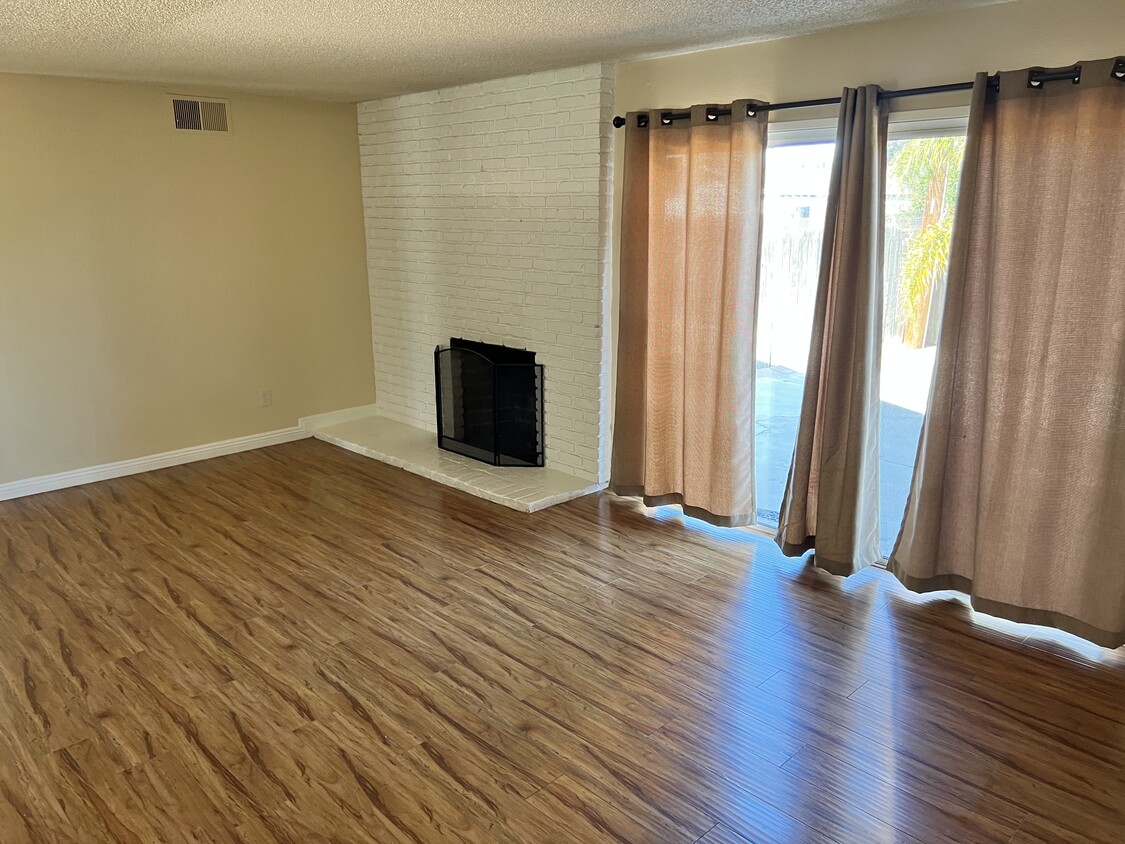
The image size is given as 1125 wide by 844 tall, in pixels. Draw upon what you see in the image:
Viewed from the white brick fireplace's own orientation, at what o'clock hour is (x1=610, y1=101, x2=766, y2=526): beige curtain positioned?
The beige curtain is roughly at 9 o'clock from the white brick fireplace.

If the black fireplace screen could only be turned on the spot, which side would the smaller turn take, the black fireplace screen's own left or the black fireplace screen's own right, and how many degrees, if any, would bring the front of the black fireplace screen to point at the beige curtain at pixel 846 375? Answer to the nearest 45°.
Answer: approximately 90° to the black fireplace screen's own left

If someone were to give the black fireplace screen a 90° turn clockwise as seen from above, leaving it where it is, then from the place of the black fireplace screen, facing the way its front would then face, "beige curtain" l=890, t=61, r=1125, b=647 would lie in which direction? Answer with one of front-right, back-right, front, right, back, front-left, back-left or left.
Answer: back

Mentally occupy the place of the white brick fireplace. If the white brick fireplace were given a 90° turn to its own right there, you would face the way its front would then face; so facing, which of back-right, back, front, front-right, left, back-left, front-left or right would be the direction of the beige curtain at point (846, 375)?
back

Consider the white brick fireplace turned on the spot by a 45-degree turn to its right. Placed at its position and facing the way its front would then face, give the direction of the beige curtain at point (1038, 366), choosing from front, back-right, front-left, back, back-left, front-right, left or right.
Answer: back-left

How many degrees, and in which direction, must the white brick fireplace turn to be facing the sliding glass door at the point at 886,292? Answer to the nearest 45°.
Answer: approximately 90° to its left

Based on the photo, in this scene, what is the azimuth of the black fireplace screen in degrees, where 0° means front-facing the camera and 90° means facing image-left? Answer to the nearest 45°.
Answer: approximately 45°

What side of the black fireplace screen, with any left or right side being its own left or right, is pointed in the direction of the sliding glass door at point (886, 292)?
left

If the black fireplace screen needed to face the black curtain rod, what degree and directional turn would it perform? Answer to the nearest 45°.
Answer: approximately 90° to its left

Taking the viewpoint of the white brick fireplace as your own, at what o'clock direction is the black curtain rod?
The black curtain rod is roughly at 9 o'clock from the white brick fireplace.

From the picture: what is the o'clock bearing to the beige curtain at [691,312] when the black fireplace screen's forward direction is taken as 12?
The beige curtain is roughly at 9 o'clock from the black fireplace screen.

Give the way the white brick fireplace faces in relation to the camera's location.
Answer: facing the viewer and to the left of the viewer
